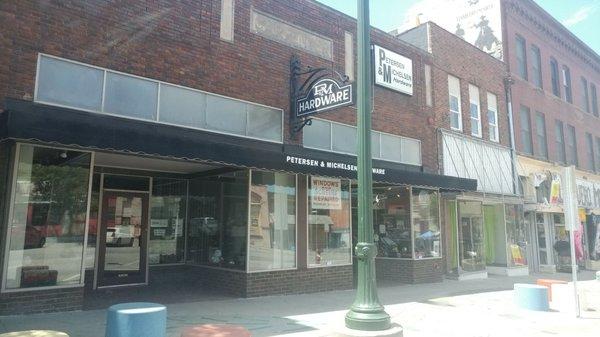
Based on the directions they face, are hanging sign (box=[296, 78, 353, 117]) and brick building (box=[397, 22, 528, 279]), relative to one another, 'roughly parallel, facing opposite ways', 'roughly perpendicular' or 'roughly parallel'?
roughly perpendicular

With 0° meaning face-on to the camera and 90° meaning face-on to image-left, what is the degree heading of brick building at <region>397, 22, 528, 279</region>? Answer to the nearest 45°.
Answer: approximately 315°

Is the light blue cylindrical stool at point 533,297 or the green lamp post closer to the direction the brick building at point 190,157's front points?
the green lamp post

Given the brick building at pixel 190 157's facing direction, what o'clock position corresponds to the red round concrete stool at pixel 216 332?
The red round concrete stool is roughly at 1 o'clock from the brick building.

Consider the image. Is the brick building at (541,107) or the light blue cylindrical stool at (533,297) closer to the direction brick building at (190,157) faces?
the light blue cylindrical stool

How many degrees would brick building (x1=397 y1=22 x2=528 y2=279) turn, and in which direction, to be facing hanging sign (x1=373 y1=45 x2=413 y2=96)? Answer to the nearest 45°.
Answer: approximately 90° to its right

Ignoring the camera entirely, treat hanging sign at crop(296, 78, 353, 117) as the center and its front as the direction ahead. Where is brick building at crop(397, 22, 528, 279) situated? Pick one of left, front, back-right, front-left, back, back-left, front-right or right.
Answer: back

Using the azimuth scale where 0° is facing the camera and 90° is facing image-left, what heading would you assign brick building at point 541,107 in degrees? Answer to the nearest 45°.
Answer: approximately 315°
